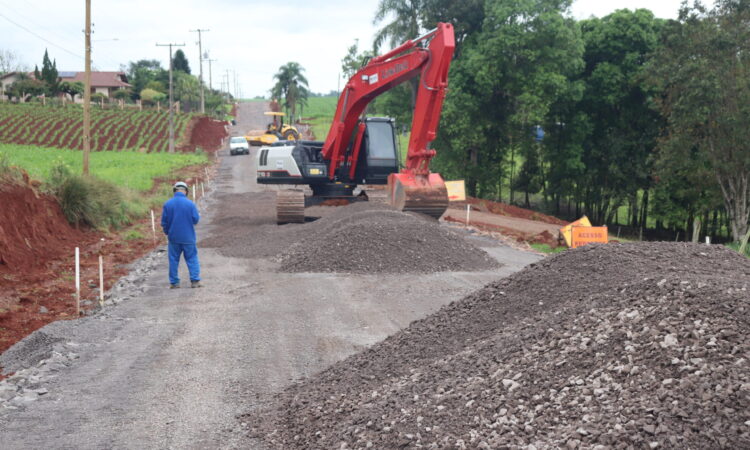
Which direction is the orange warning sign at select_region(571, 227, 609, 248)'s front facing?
toward the camera

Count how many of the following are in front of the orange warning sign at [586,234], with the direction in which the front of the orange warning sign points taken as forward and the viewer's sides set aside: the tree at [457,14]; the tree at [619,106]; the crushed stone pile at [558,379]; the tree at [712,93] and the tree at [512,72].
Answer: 1

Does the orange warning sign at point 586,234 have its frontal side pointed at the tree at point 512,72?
no

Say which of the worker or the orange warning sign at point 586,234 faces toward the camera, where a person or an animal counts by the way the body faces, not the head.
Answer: the orange warning sign

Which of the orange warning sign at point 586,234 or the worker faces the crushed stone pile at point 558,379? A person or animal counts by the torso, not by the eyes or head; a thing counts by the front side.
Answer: the orange warning sign

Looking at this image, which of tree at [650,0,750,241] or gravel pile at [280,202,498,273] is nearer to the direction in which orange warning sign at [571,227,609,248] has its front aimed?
the gravel pile

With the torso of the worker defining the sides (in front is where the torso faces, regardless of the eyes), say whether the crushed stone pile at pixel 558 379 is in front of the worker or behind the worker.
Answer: behind

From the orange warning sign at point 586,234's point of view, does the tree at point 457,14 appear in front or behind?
behind

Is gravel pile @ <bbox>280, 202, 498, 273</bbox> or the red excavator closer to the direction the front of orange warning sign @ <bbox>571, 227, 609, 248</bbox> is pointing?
the gravel pile

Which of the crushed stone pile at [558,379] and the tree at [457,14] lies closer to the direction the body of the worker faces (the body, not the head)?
the tree

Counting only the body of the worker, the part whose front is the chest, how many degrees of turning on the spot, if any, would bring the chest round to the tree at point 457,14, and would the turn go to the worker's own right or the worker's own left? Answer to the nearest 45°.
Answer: approximately 45° to the worker's own right

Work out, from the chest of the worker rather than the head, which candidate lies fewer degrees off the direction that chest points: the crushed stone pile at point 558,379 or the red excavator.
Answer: the red excavator

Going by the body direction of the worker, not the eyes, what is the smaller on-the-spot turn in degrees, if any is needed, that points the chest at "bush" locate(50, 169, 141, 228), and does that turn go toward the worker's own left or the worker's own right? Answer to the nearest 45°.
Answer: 0° — they already face it

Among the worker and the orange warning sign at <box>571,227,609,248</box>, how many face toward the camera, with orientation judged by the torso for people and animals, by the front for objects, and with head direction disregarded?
1

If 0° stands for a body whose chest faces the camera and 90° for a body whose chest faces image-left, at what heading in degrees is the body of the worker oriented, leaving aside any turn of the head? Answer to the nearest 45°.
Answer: approximately 180°
